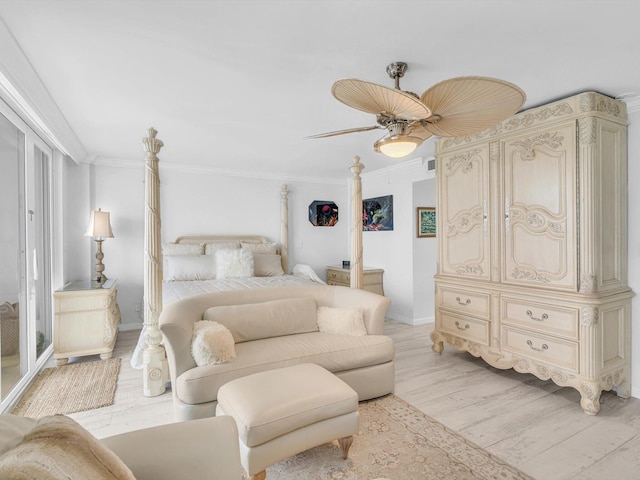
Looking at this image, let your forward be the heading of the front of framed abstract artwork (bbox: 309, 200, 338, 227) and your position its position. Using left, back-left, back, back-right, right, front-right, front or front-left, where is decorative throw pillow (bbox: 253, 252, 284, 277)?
front-right

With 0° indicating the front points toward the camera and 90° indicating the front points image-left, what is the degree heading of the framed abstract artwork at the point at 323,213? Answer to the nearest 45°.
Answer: approximately 0°

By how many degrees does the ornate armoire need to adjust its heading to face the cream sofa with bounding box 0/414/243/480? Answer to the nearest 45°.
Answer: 0° — it already faces it

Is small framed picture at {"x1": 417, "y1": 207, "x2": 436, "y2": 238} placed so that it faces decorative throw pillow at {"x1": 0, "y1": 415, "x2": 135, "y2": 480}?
yes

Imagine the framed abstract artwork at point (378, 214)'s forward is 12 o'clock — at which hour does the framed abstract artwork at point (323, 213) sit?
the framed abstract artwork at point (323, 213) is roughly at 2 o'clock from the framed abstract artwork at point (378, 214).

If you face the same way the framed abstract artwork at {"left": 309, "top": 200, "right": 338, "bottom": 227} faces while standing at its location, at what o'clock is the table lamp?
The table lamp is roughly at 2 o'clock from the framed abstract artwork.

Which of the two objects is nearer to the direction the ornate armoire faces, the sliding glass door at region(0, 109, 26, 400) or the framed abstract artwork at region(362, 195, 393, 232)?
the sliding glass door
